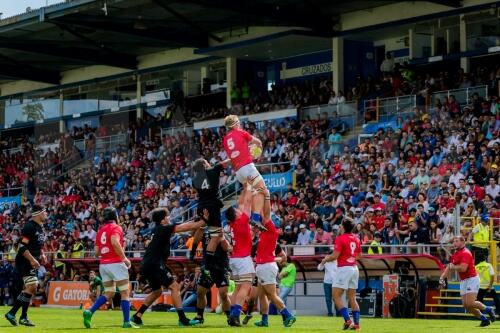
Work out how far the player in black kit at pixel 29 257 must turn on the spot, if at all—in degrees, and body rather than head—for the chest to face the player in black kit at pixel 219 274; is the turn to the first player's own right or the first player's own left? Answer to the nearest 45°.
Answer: approximately 45° to the first player's own right

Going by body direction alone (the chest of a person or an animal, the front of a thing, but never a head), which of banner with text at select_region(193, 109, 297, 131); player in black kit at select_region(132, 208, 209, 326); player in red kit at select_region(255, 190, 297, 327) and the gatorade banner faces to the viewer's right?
the player in black kit

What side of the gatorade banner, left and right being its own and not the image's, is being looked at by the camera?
front

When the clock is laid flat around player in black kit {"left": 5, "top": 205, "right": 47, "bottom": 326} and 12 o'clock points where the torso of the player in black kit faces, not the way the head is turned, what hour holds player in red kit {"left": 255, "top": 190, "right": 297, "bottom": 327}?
The player in red kit is roughly at 1 o'clock from the player in black kit.

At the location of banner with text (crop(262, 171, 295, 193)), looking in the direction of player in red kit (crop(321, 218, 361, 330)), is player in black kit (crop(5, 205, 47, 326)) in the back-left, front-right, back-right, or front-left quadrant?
front-right

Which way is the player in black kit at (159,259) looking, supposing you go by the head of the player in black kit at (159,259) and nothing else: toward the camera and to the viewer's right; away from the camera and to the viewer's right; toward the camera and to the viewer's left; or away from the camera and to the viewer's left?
away from the camera and to the viewer's right

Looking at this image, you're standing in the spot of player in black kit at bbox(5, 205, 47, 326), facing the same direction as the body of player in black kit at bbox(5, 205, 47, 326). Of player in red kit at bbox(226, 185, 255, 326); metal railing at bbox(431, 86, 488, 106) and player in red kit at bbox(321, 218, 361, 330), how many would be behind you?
0

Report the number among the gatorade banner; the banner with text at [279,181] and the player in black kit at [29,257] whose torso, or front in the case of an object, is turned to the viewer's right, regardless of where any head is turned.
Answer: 1

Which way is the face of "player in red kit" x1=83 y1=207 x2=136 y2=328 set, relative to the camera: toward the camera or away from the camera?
away from the camera

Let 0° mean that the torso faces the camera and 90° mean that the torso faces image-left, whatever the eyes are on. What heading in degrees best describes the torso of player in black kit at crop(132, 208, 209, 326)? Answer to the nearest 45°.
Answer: approximately 270°

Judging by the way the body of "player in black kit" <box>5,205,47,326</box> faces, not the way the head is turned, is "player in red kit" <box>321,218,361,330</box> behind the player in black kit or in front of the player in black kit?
in front

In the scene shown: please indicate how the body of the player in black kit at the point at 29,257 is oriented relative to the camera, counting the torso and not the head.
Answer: to the viewer's right

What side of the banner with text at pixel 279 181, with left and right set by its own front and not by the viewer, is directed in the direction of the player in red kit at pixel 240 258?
front

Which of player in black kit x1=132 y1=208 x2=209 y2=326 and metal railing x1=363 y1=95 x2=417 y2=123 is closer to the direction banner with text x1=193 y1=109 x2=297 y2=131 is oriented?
the player in black kit

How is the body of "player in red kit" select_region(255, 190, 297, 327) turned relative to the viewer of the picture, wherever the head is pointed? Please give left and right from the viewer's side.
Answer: facing to the left of the viewer
